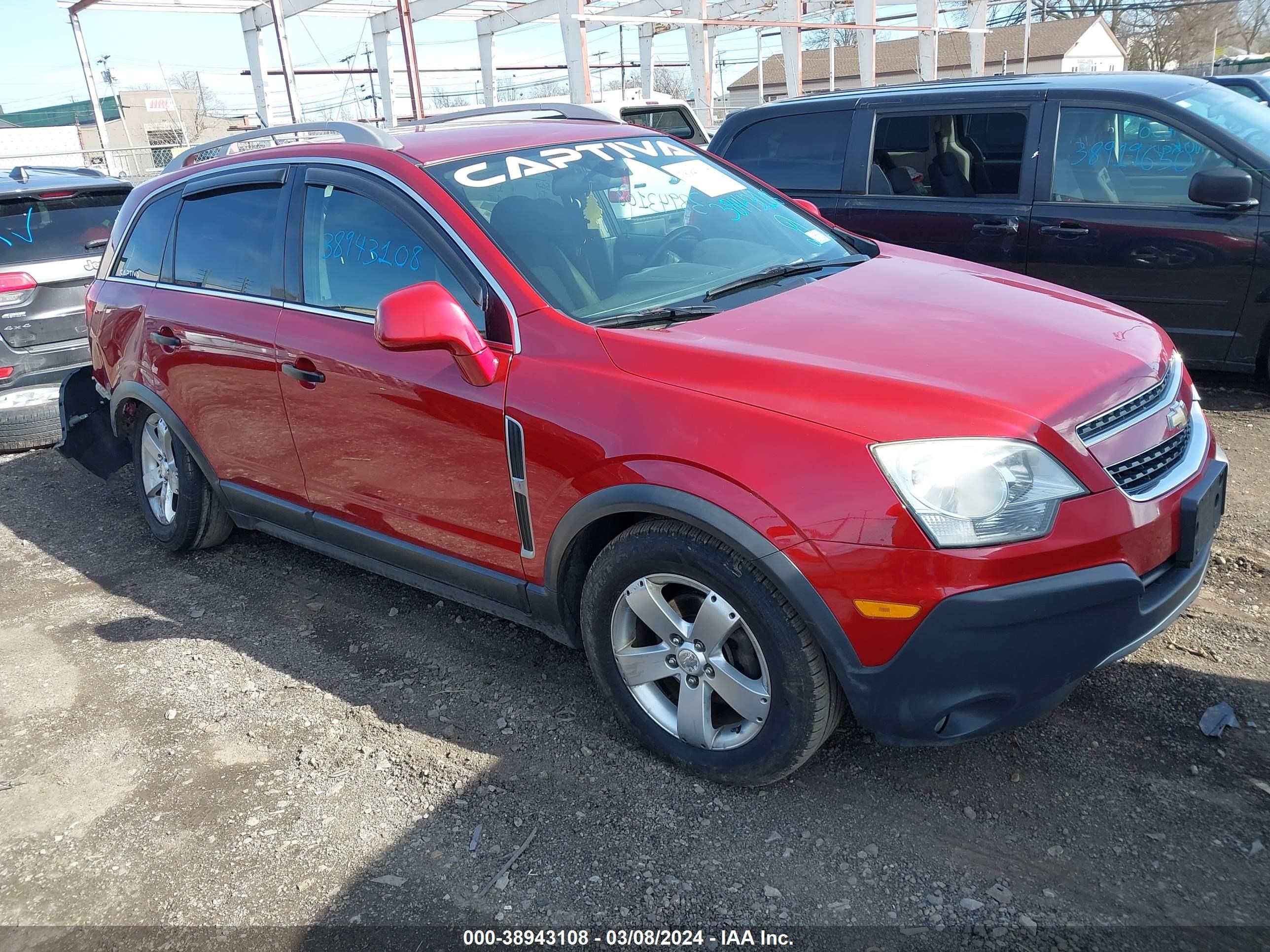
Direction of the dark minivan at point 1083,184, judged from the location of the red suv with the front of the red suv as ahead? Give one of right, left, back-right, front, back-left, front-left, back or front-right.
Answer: left

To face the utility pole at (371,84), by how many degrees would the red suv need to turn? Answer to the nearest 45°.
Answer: approximately 135° to its left

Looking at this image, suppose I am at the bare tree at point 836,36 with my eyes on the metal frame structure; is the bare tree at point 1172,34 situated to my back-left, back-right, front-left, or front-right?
back-left

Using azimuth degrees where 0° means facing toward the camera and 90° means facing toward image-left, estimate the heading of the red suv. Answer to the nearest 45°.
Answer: approximately 315°

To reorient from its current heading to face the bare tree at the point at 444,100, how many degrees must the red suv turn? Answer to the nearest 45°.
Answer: approximately 135° to its left

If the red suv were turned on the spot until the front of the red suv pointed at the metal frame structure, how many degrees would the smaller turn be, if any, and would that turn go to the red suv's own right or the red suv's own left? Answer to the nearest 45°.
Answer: approximately 135° to the red suv's own left

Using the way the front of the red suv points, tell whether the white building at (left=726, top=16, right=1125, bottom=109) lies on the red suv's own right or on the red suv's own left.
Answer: on the red suv's own left

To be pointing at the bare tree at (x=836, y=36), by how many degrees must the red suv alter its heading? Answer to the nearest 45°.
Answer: approximately 135° to its left

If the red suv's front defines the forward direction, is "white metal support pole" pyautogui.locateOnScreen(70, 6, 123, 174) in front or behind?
behind

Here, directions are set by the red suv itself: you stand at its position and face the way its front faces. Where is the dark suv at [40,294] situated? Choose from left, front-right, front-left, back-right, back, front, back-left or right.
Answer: back
